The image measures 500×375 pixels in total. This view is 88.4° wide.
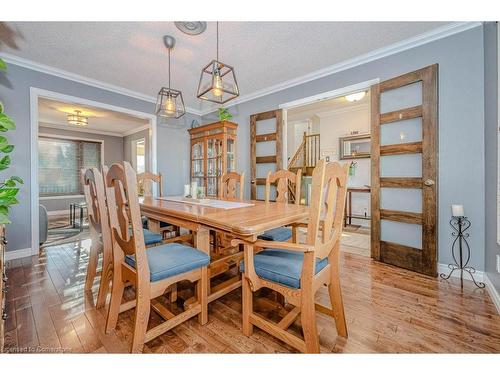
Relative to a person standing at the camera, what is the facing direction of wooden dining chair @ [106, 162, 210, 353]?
facing away from the viewer and to the right of the viewer

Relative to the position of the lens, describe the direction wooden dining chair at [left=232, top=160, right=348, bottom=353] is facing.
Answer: facing away from the viewer and to the left of the viewer

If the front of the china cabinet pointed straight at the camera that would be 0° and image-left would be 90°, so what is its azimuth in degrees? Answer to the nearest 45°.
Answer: approximately 45°

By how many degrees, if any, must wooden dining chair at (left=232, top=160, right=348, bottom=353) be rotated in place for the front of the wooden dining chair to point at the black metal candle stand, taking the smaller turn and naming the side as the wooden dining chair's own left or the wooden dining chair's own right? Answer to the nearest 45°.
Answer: approximately 90° to the wooden dining chair's own right

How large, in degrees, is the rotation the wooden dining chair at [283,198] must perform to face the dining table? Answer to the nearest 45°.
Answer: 0° — it already faces it

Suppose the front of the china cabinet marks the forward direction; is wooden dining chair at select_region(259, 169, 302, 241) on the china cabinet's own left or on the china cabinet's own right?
on the china cabinet's own left

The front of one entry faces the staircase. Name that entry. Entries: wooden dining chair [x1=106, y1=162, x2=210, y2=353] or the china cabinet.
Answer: the wooden dining chair

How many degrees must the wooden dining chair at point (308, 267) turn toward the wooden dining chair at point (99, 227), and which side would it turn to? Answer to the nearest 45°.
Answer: approximately 45° to its left

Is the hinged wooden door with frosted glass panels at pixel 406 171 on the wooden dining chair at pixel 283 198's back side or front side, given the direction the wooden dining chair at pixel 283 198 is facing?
on the back side

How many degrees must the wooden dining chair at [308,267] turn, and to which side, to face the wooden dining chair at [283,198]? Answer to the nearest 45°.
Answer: approximately 45° to its right

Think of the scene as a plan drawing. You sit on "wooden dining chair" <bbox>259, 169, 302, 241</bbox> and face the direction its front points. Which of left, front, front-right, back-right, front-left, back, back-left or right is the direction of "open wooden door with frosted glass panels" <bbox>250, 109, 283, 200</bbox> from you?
back-right
